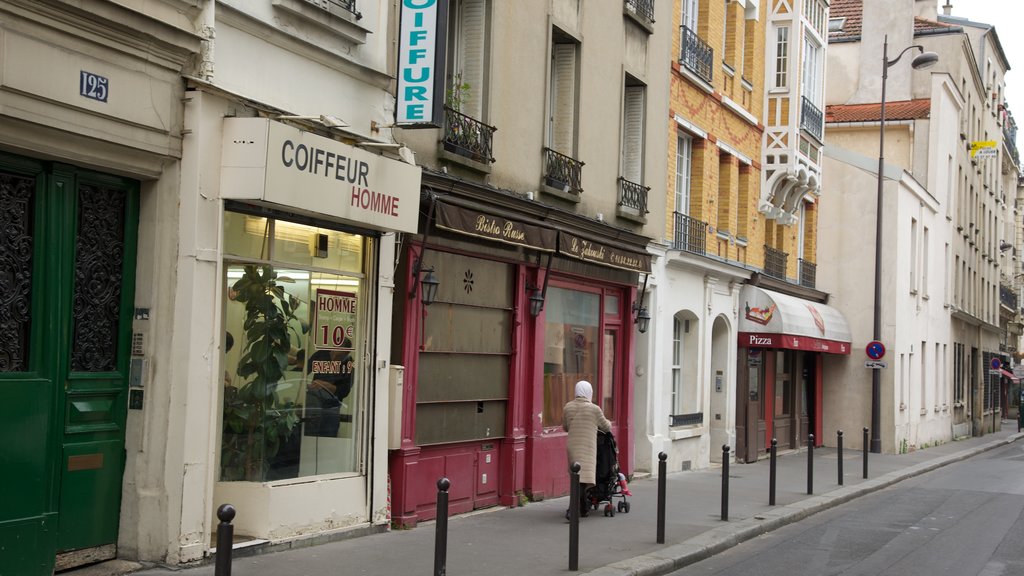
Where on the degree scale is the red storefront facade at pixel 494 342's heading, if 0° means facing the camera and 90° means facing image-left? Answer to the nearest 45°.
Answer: approximately 315°

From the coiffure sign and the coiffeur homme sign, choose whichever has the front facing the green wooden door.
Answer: the coiffure sign

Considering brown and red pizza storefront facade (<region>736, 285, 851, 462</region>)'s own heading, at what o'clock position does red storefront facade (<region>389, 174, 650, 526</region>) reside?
red storefront facade (<region>389, 174, 650, 526</region>) is roughly at 2 o'clock from brown and red pizza storefront facade (<region>736, 285, 851, 462</region>).

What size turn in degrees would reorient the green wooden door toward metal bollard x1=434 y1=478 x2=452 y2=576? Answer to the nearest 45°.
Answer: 0° — it already faces it

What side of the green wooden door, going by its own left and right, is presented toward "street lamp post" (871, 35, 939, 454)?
left

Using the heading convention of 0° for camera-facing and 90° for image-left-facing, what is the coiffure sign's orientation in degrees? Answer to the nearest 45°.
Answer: approximately 45°

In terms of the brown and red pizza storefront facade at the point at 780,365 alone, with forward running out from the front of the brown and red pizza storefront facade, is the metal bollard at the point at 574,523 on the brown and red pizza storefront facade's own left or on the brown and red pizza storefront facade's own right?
on the brown and red pizza storefront facade's own right

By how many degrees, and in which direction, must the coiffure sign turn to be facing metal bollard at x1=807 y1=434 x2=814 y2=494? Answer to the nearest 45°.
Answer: approximately 180°

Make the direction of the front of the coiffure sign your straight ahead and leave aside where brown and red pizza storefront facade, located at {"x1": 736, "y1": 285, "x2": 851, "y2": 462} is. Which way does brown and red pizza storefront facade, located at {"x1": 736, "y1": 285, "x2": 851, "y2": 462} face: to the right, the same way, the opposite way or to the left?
to the left
